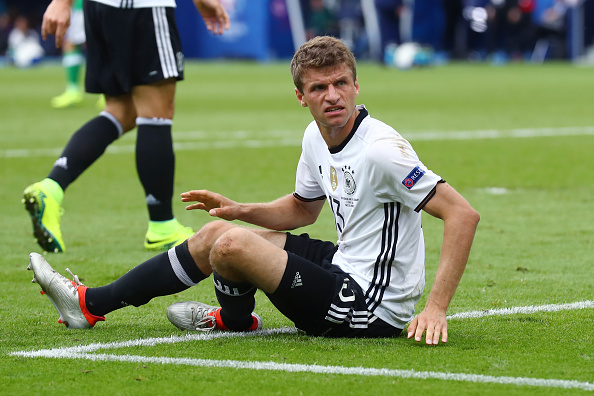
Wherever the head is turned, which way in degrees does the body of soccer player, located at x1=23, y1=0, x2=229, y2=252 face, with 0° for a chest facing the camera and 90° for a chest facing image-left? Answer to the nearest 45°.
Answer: approximately 225°

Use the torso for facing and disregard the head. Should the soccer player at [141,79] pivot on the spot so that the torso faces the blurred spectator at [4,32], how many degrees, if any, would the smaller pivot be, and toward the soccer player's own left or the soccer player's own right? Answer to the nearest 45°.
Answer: approximately 45° to the soccer player's own left

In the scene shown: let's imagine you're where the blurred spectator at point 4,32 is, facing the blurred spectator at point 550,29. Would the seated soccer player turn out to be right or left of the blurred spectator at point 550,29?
right

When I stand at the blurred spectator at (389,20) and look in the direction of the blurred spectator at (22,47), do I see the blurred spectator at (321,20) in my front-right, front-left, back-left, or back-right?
front-right

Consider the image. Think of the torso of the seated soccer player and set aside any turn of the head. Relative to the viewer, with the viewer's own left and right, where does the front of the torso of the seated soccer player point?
facing the viewer and to the left of the viewer

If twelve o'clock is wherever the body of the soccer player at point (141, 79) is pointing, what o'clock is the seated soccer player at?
The seated soccer player is roughly at 4 o'clock from the soccer player.

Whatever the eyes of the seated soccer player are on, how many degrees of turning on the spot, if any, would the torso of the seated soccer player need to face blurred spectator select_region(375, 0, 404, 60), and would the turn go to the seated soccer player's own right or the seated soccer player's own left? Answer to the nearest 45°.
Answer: approximately 135° to the seated soccer player's own right

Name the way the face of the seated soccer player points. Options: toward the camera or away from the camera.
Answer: toward the camera

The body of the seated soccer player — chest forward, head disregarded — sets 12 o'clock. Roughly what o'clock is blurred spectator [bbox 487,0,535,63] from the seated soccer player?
The blurred spectator is roughly at 5 o'clock from the seated soccer player.

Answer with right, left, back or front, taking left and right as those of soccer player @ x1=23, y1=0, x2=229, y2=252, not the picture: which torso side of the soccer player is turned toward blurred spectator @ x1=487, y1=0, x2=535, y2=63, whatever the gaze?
front
